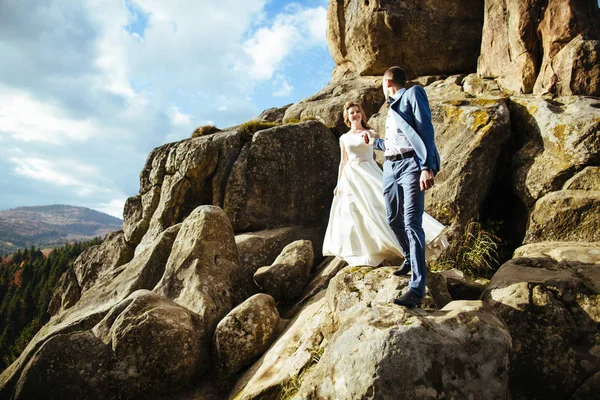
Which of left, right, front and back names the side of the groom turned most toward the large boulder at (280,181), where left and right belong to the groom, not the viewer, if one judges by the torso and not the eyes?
right

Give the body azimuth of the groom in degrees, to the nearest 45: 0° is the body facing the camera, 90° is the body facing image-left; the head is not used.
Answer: approximately 45°

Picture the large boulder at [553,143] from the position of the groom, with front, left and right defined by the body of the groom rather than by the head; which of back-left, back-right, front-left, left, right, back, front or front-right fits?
back

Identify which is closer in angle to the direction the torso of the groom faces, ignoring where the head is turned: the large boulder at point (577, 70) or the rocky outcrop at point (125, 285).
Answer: the rocky outcrop

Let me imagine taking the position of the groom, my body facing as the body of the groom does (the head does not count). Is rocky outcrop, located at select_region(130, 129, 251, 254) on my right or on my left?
on my right

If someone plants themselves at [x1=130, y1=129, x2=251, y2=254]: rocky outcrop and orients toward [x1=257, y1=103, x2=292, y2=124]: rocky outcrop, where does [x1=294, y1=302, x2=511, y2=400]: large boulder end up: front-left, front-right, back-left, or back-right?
back-right

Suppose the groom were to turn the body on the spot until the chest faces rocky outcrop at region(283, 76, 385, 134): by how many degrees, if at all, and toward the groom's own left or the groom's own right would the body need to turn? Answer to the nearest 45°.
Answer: approximately 135° to the groom's own right

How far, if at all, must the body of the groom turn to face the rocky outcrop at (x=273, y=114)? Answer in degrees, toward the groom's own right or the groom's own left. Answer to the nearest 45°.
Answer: approximately 90° to the groom's own right

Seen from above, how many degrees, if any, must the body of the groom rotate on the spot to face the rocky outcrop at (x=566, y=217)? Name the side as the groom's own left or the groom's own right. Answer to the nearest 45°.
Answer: approximately 180°

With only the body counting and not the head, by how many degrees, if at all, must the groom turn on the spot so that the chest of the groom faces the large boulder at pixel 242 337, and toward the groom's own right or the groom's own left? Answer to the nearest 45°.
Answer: approximately 45° to the groom's own right
